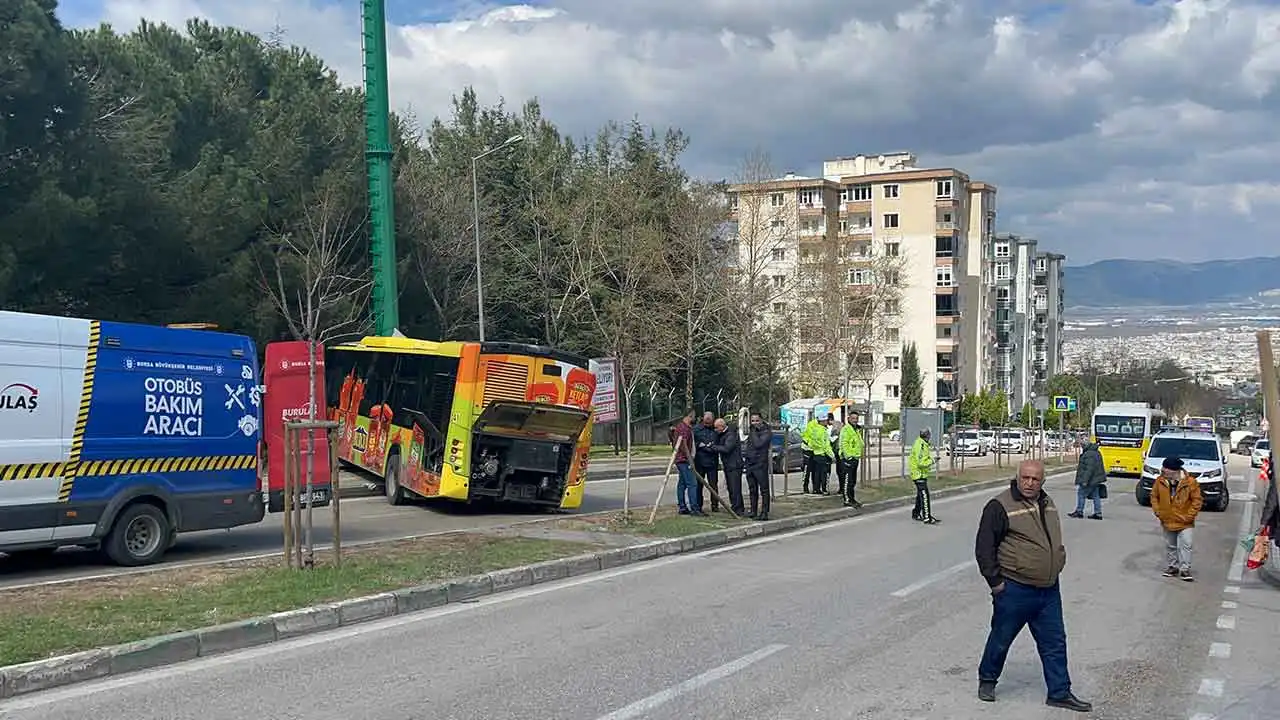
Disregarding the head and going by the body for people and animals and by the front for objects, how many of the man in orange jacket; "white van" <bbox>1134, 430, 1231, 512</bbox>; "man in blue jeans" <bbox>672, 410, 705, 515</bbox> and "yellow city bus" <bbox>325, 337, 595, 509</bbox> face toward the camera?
2

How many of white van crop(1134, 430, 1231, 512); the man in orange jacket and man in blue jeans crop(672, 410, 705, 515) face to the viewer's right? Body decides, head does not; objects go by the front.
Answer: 1

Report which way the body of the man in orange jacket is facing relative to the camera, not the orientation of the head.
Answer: toward the camera

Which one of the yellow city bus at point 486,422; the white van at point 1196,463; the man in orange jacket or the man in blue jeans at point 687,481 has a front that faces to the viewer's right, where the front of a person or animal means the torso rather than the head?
the man in blue jeans

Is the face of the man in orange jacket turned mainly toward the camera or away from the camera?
toward the camera

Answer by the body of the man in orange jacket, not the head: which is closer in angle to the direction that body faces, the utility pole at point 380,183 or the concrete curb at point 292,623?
the concrete curb

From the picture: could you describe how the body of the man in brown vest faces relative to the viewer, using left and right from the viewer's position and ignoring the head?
facing the viewer and to the right of the viewer

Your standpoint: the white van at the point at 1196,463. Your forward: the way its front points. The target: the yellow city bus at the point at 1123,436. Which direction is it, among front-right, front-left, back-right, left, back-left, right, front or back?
back

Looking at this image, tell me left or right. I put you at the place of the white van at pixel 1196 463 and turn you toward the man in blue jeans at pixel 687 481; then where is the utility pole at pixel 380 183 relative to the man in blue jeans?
right

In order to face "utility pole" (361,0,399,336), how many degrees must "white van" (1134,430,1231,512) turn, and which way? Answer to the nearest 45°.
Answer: approximately 90° to its right

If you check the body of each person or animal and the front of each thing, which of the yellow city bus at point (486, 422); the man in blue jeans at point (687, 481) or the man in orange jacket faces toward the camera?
the man in orange jacket

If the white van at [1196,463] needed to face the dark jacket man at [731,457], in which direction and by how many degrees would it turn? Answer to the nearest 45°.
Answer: approximately 45° to its right

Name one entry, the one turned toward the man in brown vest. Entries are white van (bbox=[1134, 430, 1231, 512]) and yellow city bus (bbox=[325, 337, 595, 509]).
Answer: the white van

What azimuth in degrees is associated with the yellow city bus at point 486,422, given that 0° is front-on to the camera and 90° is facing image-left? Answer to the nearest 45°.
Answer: approximately 135°

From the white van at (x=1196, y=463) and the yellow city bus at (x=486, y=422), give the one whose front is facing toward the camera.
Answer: the white van

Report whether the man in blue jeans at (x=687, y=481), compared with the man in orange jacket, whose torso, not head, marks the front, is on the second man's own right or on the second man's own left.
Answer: on the second man's own right

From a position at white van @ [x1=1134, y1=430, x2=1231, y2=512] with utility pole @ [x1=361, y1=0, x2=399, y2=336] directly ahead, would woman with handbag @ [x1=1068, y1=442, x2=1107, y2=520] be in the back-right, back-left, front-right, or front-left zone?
front-left

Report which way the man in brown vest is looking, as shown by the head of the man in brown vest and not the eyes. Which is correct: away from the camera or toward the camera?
toward the camera

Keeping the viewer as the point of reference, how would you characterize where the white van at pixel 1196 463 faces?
facing the viewer

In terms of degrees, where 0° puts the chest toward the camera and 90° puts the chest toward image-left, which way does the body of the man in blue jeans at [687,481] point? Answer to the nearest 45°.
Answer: approximately 270°
